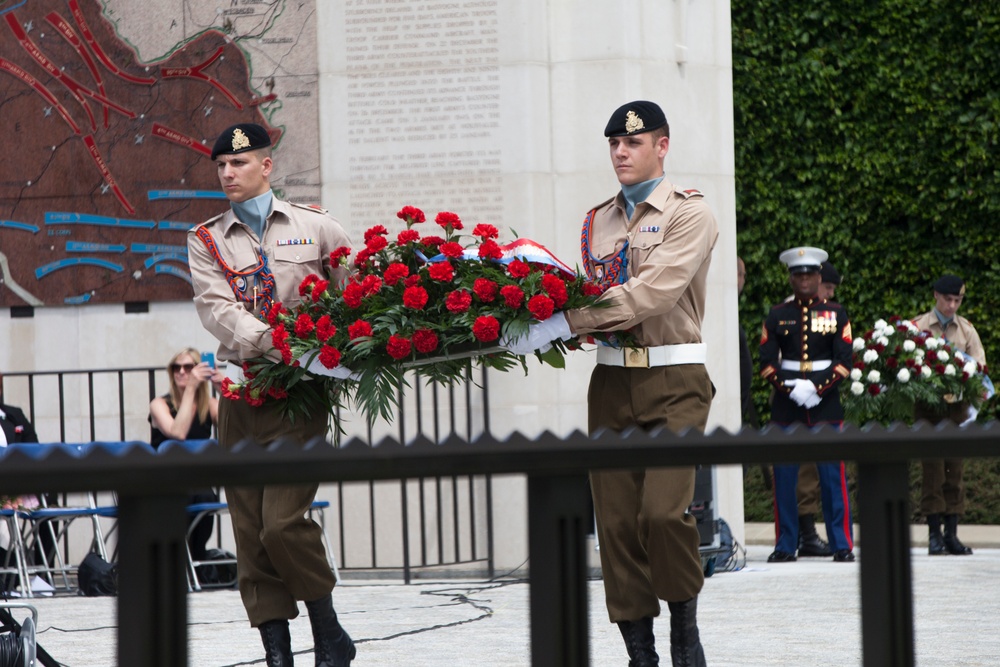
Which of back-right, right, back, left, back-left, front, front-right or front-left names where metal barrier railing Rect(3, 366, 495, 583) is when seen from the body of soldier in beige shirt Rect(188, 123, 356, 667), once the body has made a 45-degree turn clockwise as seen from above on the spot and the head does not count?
back-right

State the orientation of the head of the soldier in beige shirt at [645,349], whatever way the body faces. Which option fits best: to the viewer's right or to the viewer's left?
to the viewer's left

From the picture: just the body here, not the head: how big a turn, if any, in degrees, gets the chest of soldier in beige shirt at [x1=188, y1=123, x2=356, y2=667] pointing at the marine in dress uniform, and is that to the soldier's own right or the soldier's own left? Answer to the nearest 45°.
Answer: approximately 135° to the soldier's own left

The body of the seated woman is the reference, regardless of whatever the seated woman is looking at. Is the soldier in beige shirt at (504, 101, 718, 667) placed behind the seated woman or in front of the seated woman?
in front

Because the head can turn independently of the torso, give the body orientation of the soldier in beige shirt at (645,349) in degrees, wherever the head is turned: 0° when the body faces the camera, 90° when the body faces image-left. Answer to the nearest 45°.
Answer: approximately 45°

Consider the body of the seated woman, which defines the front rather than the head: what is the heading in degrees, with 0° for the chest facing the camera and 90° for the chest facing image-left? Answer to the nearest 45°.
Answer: approximately 0°

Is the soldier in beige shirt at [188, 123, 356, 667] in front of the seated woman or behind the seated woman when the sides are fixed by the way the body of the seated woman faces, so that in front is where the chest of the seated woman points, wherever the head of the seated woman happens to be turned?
in front

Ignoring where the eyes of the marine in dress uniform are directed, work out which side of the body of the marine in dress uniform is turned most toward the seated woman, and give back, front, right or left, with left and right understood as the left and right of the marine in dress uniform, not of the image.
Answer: right

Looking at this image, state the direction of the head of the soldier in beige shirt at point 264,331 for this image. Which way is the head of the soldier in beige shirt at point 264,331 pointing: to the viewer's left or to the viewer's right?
to the viewer's left

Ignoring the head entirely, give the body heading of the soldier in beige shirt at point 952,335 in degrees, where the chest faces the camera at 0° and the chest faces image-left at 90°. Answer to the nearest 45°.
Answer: approximately 0°

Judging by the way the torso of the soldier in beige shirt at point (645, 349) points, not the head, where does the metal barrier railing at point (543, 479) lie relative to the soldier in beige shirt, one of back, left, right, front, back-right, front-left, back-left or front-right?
front-left

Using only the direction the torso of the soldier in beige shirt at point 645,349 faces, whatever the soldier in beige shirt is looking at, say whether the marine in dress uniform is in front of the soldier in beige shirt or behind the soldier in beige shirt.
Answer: behind
